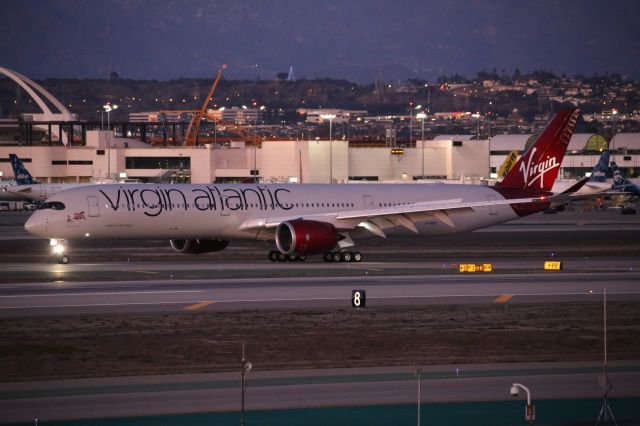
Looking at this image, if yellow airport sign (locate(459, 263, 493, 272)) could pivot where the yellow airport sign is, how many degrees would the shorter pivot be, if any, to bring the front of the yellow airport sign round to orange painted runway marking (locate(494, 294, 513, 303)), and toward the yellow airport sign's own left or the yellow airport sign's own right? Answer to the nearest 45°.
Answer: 0° — it already faces it

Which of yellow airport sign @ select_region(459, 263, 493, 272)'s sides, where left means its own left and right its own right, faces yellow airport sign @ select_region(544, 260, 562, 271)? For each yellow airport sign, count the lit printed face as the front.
left

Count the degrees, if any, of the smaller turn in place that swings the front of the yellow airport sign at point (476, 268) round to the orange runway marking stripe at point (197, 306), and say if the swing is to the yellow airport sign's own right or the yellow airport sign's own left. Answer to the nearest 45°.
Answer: approximately 45° to the yellow airport sign's own right

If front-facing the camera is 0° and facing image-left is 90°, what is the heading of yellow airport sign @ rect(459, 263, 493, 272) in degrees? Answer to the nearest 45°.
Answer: approximately 0°
